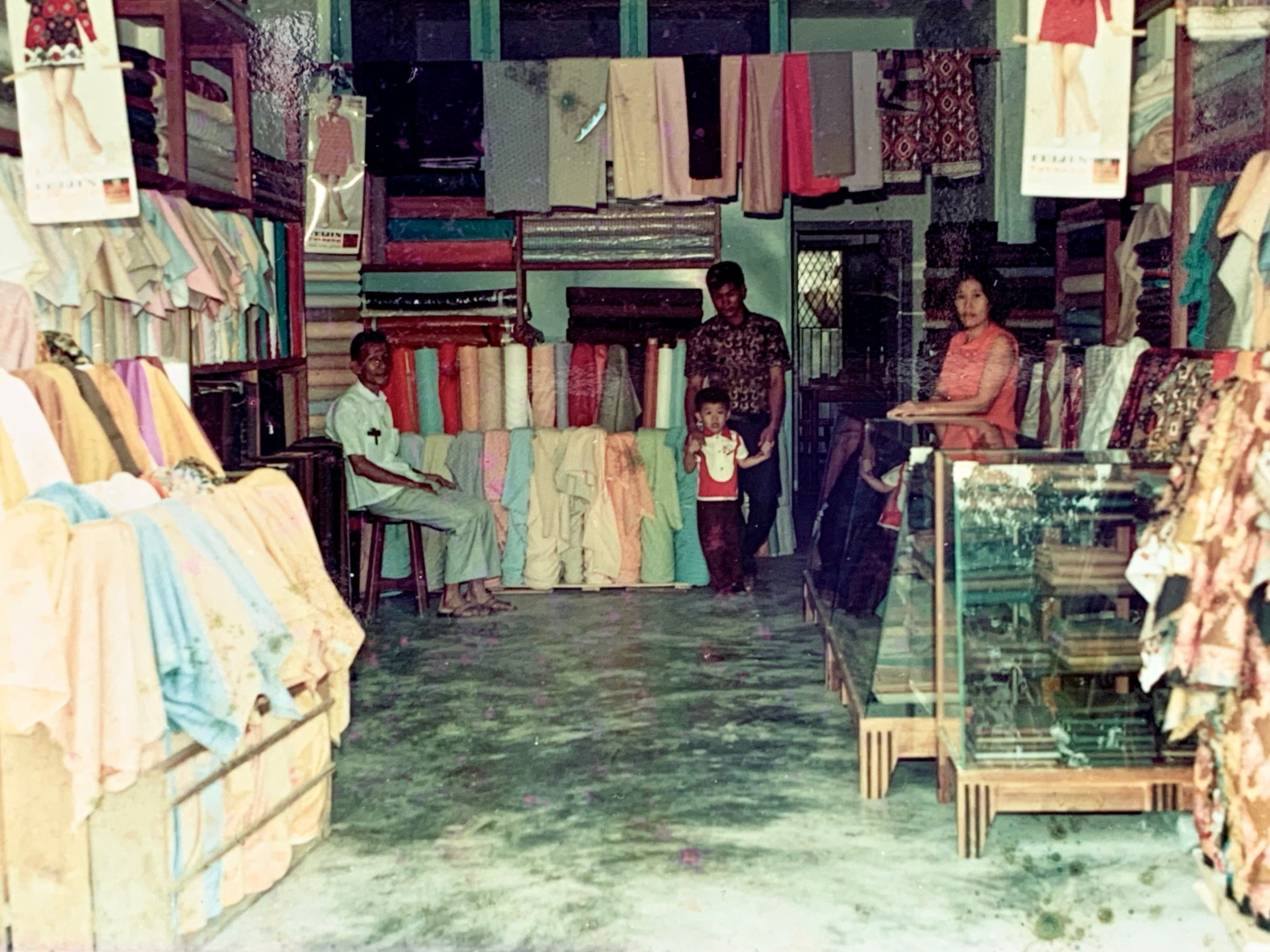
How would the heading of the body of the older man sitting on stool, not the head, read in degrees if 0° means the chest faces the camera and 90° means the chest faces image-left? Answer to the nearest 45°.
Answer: approximately 315°

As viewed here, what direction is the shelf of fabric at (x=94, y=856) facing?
to the viewer's right

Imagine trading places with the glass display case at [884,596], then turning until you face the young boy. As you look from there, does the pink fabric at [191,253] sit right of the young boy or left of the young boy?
left

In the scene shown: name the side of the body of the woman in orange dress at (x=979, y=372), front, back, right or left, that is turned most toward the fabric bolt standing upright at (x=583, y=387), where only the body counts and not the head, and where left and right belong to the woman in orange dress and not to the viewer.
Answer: right

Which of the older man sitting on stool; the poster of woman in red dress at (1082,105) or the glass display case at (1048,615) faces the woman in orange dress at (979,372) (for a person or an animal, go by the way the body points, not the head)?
the older man sitting on stool

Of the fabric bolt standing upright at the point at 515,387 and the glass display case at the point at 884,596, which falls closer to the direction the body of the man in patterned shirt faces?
the glass display case

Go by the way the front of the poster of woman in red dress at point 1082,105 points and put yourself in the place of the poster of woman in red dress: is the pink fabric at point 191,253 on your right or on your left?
on your right

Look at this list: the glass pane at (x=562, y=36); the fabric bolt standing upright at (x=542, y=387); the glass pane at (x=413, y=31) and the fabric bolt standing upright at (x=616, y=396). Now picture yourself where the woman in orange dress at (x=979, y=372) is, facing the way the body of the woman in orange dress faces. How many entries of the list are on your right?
4

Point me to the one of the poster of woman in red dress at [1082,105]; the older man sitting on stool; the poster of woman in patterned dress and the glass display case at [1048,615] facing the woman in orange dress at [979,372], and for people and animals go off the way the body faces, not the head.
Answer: the older man sitting on stool

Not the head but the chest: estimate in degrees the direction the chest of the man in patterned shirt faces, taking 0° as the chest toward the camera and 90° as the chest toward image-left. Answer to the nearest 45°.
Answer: approximately 0°
